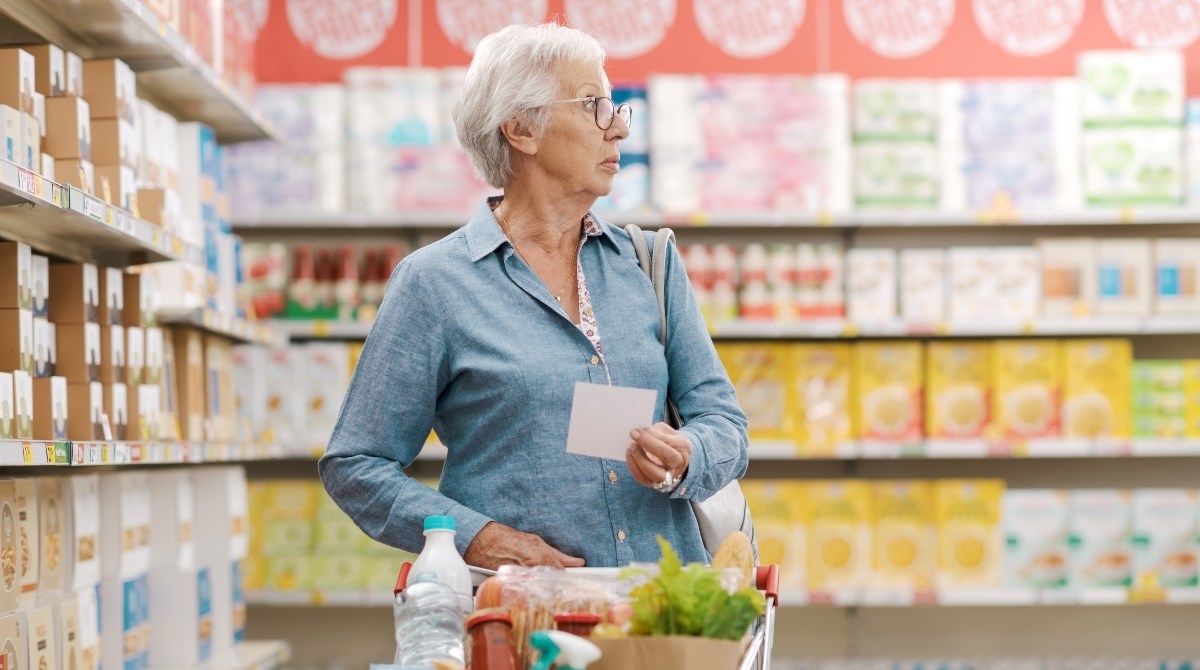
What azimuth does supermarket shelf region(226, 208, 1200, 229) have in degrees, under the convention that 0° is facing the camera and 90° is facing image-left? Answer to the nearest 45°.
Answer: approximately 0°

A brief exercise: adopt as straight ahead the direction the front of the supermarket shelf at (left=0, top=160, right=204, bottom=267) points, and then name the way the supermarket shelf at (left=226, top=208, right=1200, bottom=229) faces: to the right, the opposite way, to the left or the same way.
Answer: to the right

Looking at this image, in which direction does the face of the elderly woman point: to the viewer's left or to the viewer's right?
to the viewer's right

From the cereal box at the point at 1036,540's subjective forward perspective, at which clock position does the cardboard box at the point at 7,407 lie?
The cardboard box is roughly at 1 o'clock from the cereal box.

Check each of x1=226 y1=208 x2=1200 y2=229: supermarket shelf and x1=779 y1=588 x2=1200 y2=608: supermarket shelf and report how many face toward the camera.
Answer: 2

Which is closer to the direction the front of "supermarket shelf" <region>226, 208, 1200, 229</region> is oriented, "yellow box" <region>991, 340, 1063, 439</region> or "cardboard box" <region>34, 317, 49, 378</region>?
the cardboard box

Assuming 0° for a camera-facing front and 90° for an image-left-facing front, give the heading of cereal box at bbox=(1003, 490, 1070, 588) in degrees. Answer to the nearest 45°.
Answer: approximately 0°
